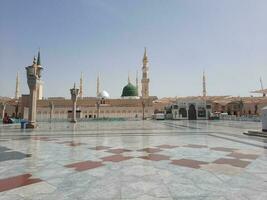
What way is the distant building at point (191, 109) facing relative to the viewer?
toward the camera
